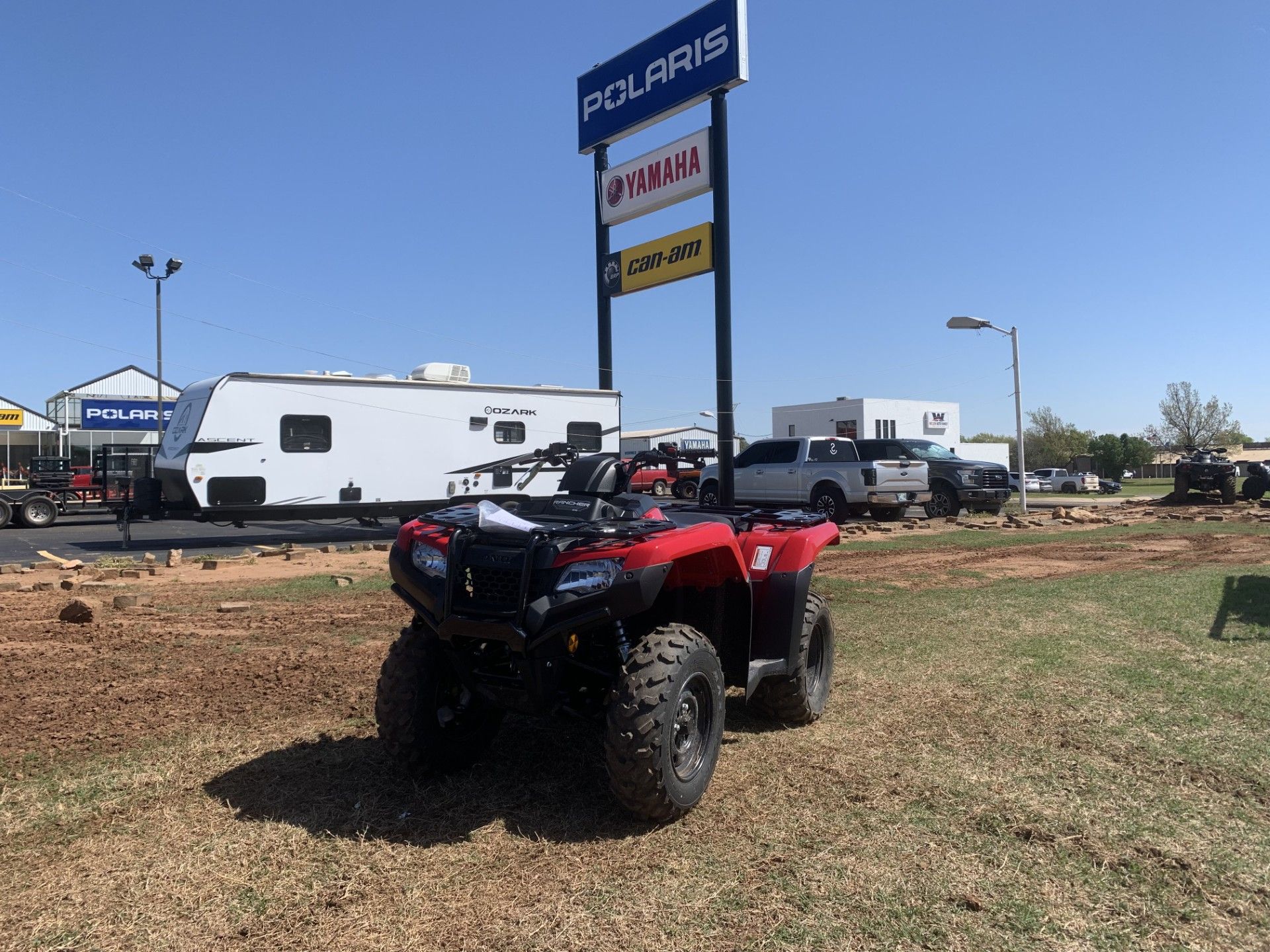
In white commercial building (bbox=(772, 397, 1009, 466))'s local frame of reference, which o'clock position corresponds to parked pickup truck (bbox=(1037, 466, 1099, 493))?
The parked pickup truck is roughly at 10 o'clock from the white commercial building.

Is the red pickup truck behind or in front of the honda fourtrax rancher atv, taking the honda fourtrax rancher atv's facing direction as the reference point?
behind

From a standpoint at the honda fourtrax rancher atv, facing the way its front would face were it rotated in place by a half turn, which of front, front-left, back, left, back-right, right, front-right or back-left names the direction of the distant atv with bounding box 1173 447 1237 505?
front

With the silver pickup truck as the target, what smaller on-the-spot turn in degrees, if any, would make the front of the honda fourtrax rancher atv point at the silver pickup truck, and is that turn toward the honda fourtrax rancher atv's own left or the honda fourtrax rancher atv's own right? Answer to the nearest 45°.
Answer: approximately 135° to the honda fourtrax rancher atv's own right

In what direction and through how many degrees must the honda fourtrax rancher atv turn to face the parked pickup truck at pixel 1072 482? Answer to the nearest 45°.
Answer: approximately 180°

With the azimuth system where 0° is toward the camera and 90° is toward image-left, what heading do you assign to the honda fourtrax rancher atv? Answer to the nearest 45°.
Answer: approximately 45°

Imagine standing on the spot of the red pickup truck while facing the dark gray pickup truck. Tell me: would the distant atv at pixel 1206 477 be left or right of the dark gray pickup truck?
left

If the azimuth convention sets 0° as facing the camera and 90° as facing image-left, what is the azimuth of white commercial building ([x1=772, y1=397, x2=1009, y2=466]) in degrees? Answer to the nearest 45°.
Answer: approximately 315°

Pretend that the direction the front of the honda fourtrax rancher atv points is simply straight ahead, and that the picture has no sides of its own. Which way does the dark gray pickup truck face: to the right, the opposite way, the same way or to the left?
to the left

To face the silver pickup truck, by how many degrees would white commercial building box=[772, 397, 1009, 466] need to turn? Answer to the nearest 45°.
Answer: approximately 45° to its right
